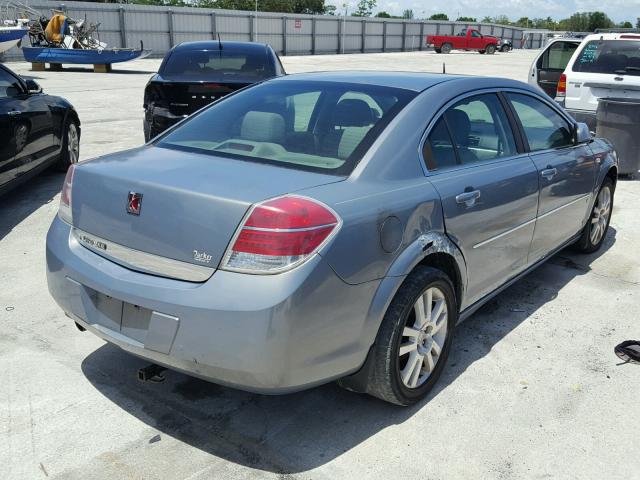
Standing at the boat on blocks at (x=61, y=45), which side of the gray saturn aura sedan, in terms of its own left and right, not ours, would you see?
left

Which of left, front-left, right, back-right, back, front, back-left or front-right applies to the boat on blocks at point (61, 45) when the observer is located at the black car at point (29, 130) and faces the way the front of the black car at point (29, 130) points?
front-left

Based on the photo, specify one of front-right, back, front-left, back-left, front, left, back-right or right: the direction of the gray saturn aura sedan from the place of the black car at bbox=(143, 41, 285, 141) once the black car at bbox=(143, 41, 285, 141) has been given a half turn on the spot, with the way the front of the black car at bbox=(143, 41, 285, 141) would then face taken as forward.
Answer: front

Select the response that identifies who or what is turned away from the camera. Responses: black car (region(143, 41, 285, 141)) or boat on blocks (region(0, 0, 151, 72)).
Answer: the black car

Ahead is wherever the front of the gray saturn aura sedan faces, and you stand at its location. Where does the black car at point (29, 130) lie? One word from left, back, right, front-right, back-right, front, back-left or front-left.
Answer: left

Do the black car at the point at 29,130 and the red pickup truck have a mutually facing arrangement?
no

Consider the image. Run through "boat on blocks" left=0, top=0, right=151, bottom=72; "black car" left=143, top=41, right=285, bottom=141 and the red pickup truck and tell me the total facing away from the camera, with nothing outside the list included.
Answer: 1

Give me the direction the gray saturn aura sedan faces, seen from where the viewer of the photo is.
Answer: facing away from the viewer and to the right of the viewer

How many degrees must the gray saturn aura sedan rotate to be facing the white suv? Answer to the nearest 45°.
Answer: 0° — it already faces it

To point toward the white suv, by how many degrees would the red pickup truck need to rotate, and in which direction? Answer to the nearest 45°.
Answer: approximately 90° to its right

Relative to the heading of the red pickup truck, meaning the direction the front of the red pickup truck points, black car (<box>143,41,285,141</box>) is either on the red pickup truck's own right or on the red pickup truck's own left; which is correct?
on the red pickup truck's own right

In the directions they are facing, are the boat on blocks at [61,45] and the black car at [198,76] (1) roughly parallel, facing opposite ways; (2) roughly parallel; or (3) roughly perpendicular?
roughly perpendicular

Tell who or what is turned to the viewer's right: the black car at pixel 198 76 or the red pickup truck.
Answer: the red pickup truck

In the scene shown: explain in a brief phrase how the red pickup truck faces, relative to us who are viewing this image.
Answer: facing to the right of the viewer

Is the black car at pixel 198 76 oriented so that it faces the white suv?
no

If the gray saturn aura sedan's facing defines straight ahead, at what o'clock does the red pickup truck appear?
The red pickup truck is roughly at 11 o'clock from the gray saturn aura sedan.

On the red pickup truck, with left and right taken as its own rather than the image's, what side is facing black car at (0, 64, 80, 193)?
right

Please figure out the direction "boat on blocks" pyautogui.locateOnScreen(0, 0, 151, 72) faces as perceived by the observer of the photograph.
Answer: facing to the right of the viewer

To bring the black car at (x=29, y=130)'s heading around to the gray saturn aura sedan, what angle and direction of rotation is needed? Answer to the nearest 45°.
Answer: approximately 135° to its right

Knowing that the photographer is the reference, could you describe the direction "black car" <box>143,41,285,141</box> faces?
facing away from the viewer
